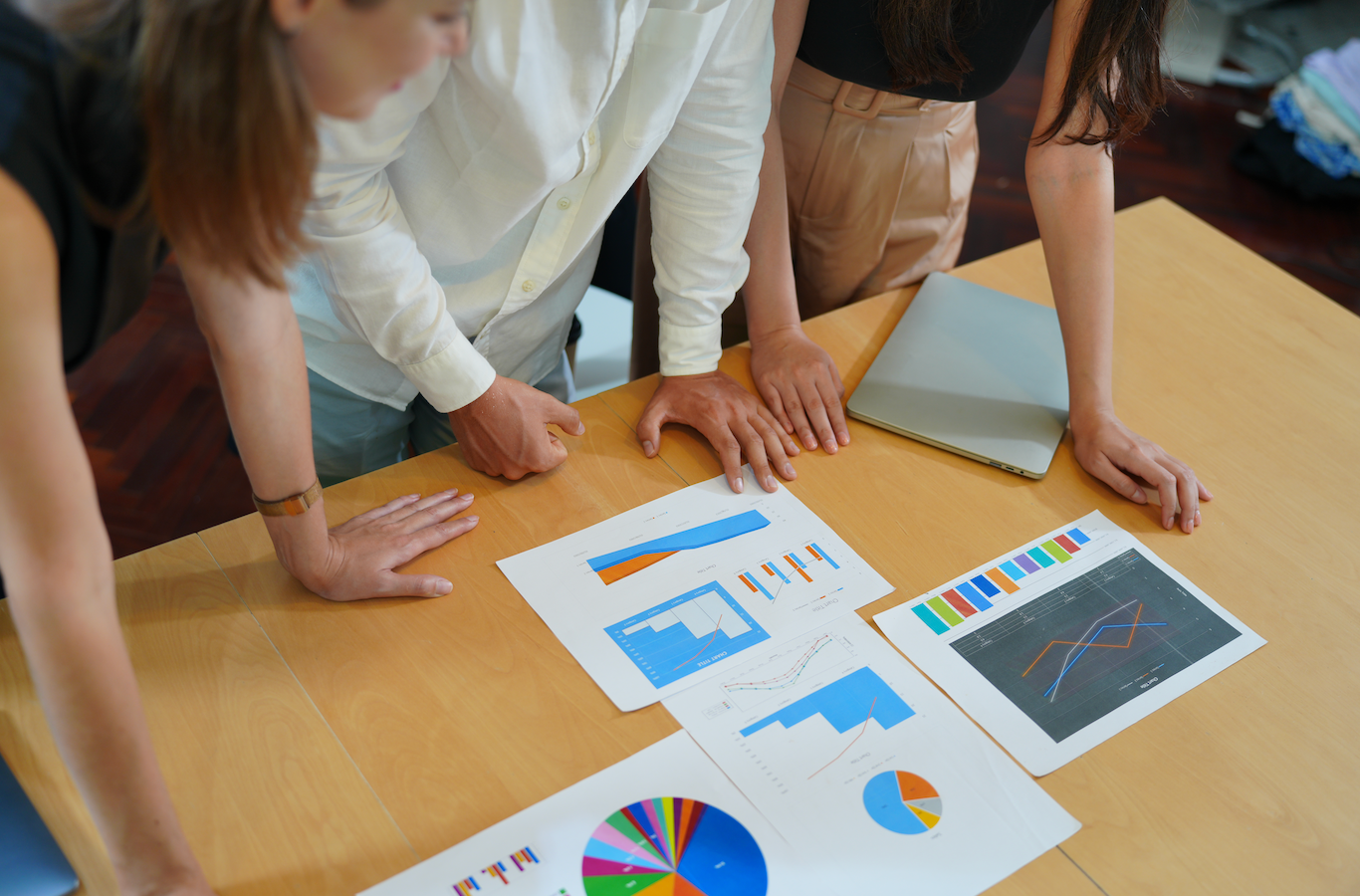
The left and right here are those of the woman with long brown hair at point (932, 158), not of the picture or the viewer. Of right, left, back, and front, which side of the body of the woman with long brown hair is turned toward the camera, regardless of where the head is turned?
front

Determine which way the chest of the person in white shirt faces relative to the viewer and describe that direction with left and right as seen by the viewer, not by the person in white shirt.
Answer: facing the viewer and to the right of the viewer

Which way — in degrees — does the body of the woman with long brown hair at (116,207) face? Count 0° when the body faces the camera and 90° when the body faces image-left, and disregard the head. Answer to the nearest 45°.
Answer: approximately 270°

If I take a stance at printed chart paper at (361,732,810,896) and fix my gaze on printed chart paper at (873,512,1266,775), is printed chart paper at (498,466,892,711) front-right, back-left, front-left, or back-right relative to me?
front-left

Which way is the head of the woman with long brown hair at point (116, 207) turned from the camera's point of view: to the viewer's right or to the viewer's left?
to the viewer's right
